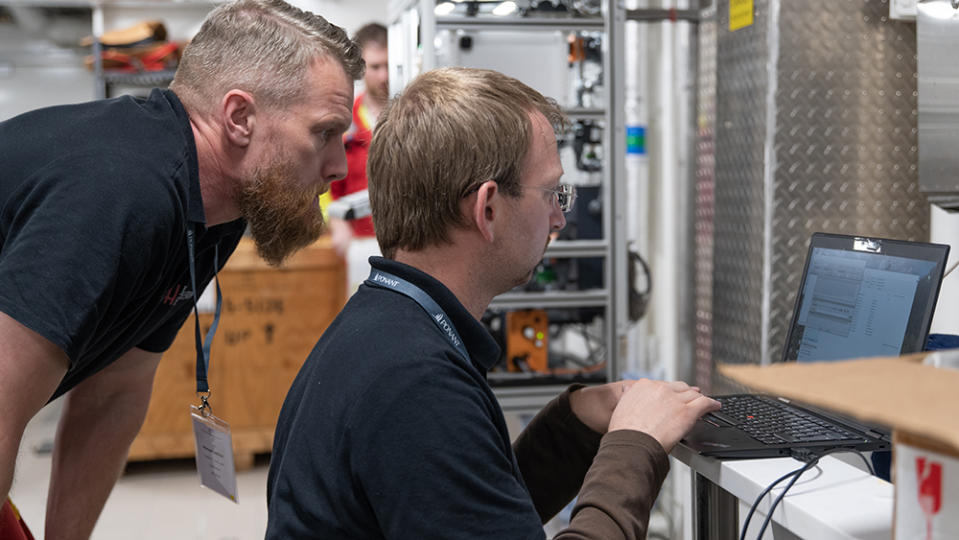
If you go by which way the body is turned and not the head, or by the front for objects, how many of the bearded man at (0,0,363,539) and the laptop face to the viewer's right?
1

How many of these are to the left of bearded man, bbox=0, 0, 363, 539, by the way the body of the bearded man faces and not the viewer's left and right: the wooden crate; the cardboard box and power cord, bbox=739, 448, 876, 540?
1

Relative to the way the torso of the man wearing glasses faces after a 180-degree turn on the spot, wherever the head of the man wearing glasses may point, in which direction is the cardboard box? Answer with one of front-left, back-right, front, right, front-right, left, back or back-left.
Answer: left

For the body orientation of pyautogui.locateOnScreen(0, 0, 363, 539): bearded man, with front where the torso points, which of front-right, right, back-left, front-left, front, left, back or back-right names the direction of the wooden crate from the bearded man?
left

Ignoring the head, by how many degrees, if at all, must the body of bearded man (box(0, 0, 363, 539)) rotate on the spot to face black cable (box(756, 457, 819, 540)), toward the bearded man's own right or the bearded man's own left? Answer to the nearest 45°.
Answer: approximately 45° to the bearded man's own right

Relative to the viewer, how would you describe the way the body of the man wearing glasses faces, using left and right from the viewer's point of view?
facing away from the viewer and to the right of the viewer

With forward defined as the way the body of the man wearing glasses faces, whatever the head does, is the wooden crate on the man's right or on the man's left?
on the man's left

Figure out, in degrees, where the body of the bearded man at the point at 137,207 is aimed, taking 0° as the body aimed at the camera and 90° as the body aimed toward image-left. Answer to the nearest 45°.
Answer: approximately 270°

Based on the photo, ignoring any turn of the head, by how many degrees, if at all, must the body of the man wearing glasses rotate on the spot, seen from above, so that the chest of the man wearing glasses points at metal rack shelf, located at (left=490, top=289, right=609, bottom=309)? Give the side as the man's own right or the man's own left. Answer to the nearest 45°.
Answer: approximately 45° to the man's own left

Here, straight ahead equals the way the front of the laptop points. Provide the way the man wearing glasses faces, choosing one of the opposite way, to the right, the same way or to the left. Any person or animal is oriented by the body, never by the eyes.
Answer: the opposite way

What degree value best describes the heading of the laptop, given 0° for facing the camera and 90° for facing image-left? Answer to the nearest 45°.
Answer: approximately 45°

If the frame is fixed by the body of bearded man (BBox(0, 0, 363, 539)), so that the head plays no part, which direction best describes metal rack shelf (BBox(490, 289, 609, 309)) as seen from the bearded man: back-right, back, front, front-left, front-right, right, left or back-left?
front-left

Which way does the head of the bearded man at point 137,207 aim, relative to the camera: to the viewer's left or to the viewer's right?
to the viewer's right
